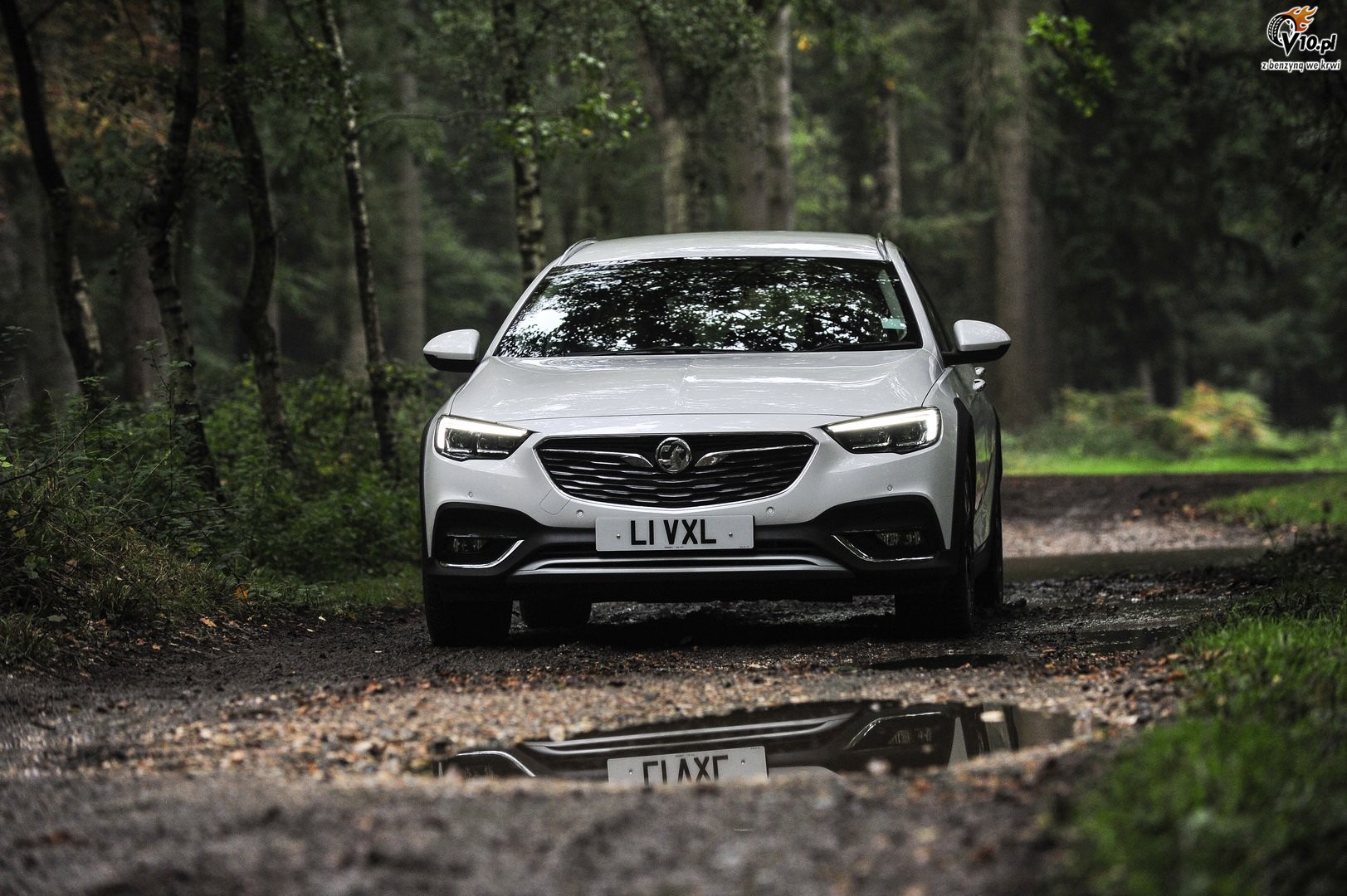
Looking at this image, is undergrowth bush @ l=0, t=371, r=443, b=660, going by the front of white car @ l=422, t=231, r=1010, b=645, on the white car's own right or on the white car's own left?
on the white car's own right

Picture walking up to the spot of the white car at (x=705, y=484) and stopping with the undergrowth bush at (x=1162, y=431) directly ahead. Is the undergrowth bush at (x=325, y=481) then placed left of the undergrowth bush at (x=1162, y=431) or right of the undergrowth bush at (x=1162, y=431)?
left

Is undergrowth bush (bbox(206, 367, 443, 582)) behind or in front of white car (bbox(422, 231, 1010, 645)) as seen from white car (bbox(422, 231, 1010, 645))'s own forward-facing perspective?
behind

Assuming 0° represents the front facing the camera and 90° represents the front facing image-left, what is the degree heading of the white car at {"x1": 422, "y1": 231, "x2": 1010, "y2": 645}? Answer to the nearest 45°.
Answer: approximately 0°

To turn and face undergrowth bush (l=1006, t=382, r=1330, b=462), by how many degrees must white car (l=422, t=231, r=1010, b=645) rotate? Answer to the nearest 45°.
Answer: approximately 180°
